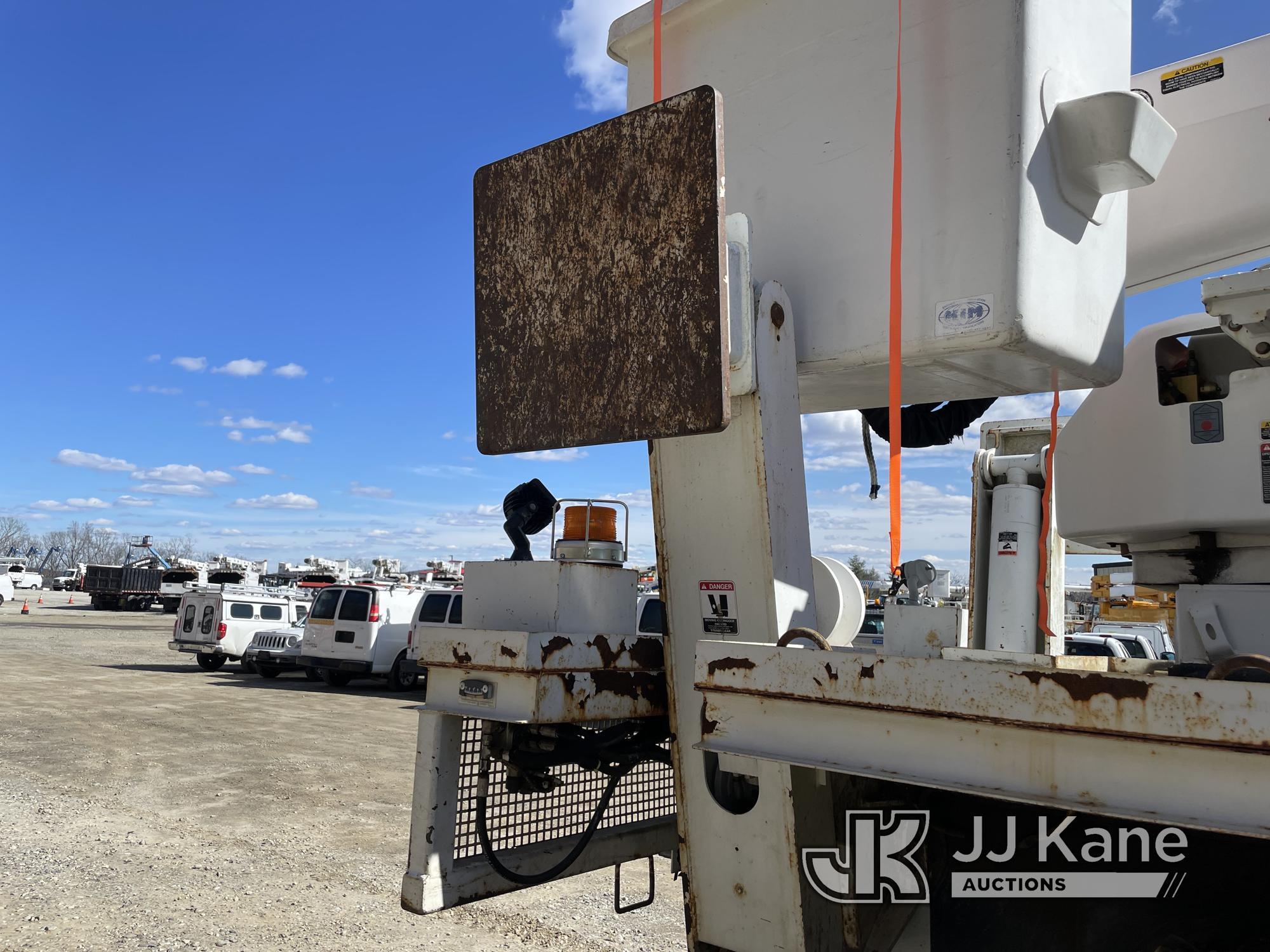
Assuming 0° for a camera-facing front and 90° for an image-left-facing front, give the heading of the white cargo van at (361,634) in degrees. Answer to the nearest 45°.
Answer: approximately 225°

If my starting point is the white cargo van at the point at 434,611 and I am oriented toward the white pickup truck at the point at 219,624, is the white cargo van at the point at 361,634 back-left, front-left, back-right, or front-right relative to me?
front-left

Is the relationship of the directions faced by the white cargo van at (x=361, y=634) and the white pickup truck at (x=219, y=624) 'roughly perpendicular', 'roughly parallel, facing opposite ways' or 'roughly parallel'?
roughly parallel

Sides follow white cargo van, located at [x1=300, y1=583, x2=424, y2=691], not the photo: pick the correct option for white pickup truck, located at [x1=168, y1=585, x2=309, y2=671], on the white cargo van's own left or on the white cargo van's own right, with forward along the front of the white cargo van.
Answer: on the white cargo van's own left

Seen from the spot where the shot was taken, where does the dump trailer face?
facing away from the viewer and to the right of the viewer

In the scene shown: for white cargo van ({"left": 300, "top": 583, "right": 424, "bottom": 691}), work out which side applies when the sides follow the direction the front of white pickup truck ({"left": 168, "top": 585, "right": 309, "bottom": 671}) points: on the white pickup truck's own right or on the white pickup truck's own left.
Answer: on the white pickup truck's own right

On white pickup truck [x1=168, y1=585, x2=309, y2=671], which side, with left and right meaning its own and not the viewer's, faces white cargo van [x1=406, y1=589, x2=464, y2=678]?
right

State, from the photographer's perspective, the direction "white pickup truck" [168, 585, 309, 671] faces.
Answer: facing away from the viewer and to the right of the viewer
